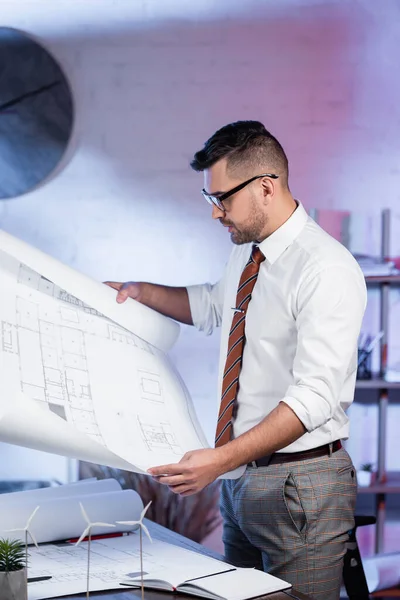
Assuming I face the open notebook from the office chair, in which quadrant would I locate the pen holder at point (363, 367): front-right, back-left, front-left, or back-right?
back-right

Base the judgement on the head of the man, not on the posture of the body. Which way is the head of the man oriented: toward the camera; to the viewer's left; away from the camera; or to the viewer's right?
to the viewer's left

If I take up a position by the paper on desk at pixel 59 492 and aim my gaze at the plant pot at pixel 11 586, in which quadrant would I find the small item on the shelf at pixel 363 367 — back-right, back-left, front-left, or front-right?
back-left

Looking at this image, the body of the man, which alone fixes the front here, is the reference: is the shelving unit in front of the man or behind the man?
behind

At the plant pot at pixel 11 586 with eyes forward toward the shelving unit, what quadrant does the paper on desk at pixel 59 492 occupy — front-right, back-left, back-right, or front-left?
front-left

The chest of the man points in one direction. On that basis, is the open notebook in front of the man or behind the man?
in front

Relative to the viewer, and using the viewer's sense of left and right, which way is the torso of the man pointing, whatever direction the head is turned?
facing the viewer and to the left of the viewer
